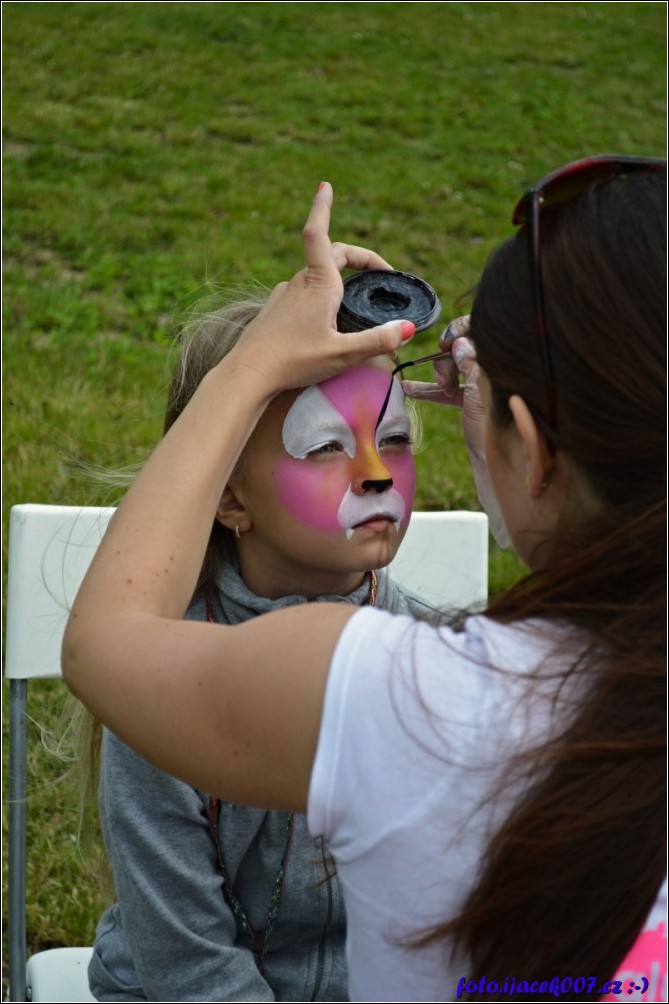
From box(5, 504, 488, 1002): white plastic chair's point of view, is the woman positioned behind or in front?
in front

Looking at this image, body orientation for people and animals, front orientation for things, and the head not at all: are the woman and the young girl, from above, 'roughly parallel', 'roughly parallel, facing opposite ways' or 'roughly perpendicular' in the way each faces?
roughly parallel, facing opposite ways

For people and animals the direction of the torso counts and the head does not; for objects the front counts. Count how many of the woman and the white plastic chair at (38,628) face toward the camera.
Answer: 1

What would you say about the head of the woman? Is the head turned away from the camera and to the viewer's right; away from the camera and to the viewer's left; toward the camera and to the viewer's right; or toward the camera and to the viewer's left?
away from the camera and to the viewer's left

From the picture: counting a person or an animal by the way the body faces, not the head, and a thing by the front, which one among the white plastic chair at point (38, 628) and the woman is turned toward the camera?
the white plastic chair

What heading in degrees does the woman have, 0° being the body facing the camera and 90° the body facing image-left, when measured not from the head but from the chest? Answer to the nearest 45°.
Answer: approximately 135°

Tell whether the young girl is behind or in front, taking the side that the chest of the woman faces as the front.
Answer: in front

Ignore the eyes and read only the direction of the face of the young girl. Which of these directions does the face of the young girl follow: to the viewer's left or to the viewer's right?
to the viewer's right

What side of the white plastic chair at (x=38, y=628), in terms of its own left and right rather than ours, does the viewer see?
front
